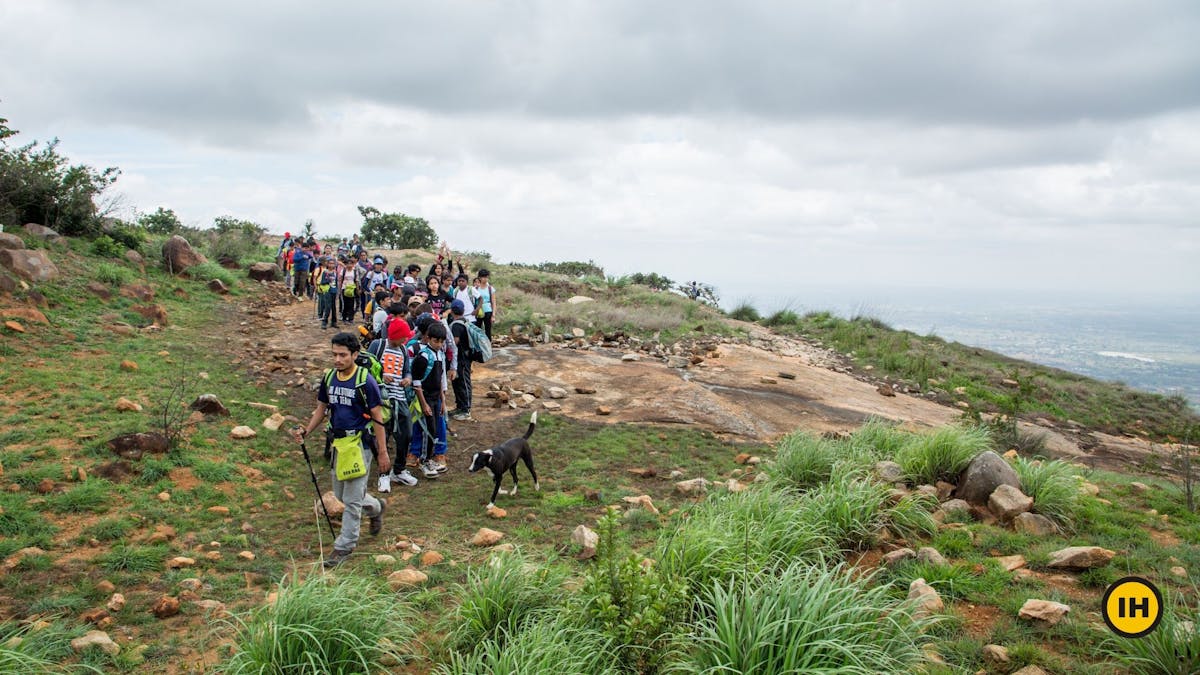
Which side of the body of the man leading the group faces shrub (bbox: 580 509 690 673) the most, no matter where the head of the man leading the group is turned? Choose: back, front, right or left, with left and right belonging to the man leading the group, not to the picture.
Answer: left

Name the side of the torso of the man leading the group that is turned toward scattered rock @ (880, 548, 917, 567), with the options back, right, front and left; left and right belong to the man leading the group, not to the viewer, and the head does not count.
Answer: left

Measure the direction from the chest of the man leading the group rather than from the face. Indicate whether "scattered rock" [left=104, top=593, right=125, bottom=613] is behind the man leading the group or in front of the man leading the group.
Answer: in front

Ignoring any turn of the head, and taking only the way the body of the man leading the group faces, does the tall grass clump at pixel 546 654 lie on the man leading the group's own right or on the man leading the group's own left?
on the man leading the group's own left

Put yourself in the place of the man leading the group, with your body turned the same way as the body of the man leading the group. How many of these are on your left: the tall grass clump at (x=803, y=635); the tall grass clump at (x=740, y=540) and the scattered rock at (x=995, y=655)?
3

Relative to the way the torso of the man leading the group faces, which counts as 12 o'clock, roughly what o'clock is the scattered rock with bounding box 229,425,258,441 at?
The scattered rock is roughly at 4 o'clock from the man leading the group.

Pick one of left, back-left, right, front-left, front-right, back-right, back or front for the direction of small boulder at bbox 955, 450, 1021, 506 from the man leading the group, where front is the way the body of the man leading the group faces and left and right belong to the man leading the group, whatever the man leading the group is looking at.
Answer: back-left

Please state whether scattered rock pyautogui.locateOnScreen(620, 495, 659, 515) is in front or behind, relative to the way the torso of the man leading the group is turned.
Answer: behind

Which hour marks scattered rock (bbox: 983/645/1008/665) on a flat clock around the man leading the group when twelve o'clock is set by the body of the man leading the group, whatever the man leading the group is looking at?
The scattered rock is roughly at 9 o'clock from the man leading the group.

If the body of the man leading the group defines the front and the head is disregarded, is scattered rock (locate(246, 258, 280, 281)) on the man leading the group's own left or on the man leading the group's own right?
on the man leading the group's own right

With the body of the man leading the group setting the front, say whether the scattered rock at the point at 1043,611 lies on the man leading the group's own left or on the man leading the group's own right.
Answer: on the man leading the group's own left

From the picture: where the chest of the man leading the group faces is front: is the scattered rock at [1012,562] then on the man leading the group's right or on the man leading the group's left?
on the man leading the group's left

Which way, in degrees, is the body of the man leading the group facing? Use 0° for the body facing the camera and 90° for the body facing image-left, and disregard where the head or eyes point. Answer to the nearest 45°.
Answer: approximately 45°

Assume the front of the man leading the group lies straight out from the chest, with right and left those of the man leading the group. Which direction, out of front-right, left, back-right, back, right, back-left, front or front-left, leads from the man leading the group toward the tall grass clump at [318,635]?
front-left

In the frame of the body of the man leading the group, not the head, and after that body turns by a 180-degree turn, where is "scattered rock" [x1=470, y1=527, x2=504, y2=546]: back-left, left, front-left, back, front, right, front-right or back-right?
front-right

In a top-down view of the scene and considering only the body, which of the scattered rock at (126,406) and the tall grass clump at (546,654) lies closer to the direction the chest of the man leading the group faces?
the tall grass clump

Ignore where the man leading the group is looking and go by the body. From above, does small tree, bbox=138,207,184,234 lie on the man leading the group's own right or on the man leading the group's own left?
on the man leading the group's own right

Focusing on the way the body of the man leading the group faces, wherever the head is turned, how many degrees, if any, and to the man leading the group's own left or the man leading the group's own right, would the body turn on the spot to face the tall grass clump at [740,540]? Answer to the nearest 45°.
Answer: approximately 90° to the man leading the group's own left

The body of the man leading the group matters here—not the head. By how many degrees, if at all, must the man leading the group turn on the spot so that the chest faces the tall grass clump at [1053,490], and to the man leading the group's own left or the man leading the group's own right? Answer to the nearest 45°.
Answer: approximately 135° to the man leading the group's own left
